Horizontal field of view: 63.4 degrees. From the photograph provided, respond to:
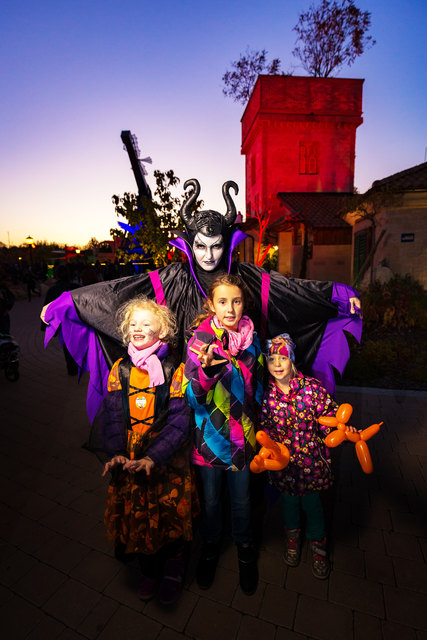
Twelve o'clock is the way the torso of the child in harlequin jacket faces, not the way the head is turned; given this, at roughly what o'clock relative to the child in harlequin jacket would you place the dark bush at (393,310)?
The dark bush is roughly at 7 o'clock from the child in harlequin jacket.

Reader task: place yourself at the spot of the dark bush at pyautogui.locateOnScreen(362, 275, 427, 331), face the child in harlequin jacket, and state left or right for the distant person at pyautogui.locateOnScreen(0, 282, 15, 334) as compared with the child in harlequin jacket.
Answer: right

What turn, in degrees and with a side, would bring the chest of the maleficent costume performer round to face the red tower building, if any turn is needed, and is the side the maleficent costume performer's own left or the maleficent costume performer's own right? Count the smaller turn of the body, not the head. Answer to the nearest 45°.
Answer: approximately 180°

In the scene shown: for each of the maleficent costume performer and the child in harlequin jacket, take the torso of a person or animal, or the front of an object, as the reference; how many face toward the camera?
2

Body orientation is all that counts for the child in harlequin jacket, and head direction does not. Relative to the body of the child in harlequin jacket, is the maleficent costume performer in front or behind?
behind

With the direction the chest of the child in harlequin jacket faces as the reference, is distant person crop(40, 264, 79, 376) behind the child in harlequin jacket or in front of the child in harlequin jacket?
behind

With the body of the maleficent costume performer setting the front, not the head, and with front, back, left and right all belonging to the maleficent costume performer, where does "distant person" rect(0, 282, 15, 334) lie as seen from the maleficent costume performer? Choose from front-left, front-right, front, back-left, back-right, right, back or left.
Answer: back-right

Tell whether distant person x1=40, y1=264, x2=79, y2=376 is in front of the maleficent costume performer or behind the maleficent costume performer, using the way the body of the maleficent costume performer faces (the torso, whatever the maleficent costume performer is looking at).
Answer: behind

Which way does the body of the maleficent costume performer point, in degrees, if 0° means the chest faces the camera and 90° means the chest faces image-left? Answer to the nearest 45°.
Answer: approximately 0°

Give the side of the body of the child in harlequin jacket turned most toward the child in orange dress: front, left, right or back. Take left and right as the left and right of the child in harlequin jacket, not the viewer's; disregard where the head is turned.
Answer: right

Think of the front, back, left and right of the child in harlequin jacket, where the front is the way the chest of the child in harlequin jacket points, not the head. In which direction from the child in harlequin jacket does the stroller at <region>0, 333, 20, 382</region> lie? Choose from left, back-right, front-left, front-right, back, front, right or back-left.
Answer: back-right

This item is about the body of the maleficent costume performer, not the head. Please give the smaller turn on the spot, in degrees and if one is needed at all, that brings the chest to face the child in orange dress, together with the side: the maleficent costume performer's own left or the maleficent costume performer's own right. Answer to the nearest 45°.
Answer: approximately 45° to the maleficent costume performer's own right
